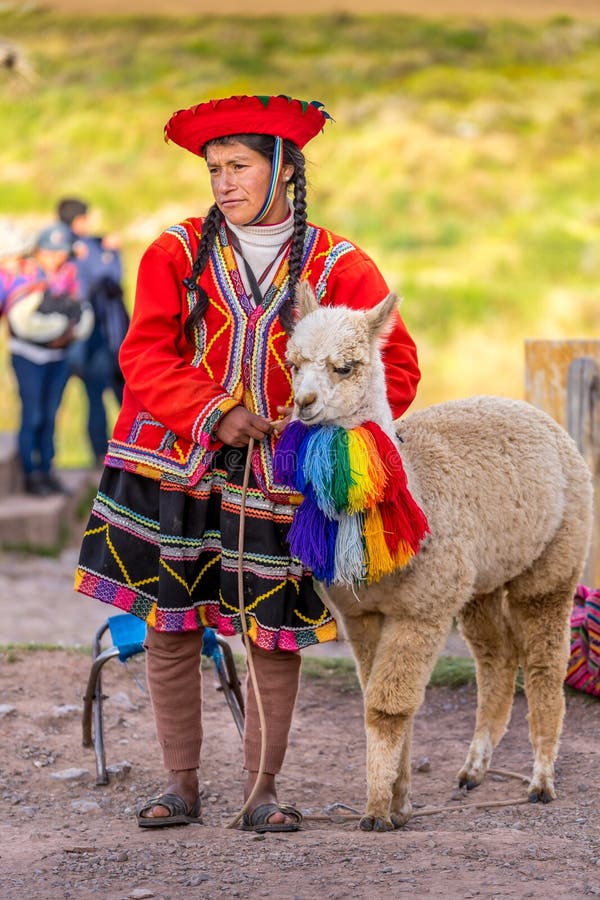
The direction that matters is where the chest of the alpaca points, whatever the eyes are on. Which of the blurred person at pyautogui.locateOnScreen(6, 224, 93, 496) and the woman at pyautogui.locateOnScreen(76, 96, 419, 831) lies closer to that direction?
the woman

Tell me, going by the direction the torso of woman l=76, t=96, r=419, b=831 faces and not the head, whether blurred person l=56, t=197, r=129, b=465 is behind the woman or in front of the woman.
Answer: behind

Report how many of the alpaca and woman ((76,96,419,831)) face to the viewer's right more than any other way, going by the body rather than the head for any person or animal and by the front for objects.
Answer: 0

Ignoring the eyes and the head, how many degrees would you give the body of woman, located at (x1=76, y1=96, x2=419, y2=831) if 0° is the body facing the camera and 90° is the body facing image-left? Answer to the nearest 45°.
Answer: approximately 0°

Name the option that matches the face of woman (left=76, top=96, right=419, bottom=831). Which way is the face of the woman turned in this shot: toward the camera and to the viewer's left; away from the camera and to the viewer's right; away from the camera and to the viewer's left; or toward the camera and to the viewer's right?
toward the camera and to the viewer's left

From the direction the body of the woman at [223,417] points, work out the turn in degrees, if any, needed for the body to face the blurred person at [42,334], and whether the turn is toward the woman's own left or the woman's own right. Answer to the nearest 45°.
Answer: approximately 180°

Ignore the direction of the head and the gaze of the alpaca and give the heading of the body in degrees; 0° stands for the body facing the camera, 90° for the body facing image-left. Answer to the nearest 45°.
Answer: approximately 45°
